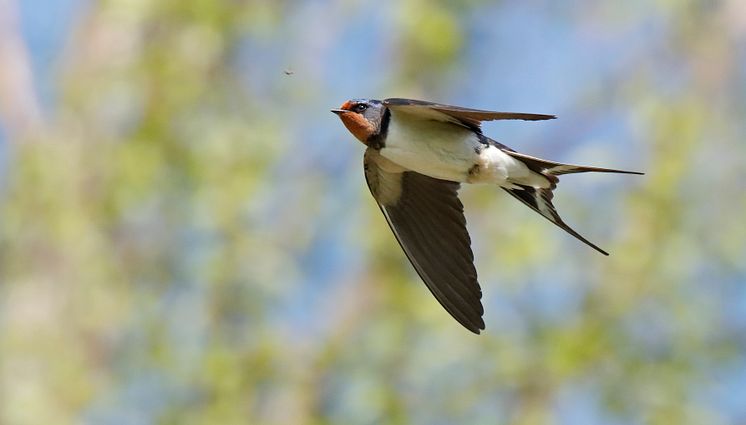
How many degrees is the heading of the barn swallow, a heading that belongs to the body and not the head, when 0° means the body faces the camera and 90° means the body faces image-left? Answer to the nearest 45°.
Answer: approximately 90°
